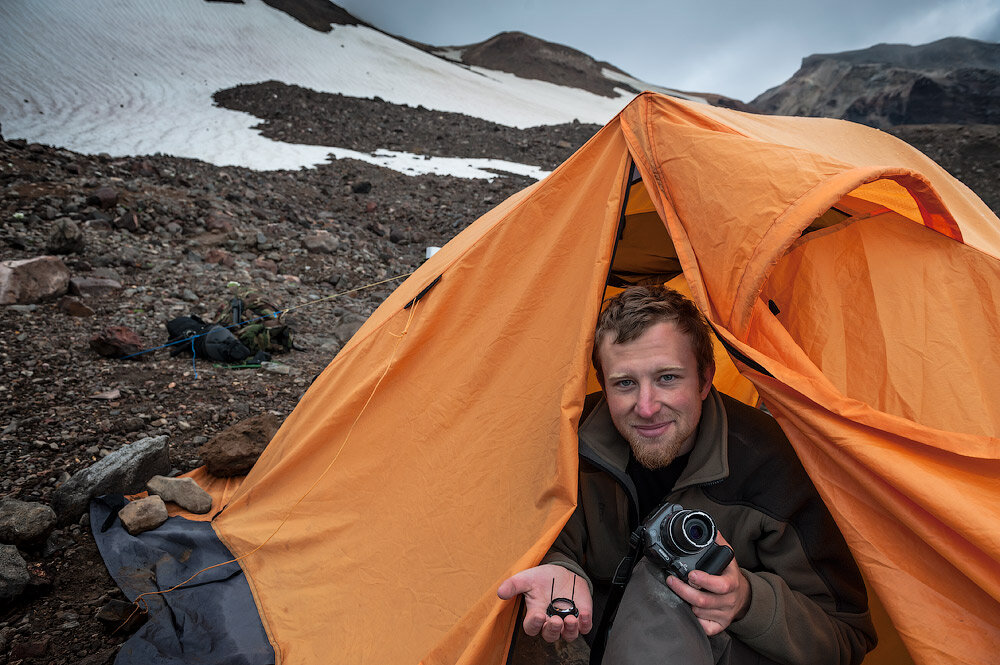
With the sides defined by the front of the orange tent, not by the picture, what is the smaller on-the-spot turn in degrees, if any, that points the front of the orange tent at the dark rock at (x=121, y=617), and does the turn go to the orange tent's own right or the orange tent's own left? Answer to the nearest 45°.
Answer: approximately 90° to the orange tent's own right

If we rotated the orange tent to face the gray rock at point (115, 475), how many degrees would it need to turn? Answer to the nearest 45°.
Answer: approximately 90° to its right

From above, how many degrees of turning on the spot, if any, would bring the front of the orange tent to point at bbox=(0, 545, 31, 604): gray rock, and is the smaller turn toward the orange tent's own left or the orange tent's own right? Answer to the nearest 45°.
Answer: approximately 90° to the orange tent's own right

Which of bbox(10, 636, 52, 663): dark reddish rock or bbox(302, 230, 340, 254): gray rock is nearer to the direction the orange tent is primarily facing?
the dark reddish rock

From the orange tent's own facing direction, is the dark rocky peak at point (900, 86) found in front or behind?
behind

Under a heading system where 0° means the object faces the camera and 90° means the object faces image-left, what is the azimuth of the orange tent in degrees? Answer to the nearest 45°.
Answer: approximately 0°

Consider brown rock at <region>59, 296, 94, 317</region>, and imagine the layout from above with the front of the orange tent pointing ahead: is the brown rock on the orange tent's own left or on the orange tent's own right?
on the orange tent's own right

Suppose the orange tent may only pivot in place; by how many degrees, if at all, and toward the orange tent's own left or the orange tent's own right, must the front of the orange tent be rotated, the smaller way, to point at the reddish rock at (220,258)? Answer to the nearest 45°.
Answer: approximately 135° to the orange tent's own right

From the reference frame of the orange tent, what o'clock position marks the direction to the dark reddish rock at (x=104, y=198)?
The dark reddish rock is roughly at 4 o'clock from the orange tent.

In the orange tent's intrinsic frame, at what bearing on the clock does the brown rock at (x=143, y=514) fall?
The brown rock is roughly at 3 o'clock from the orange tent.
